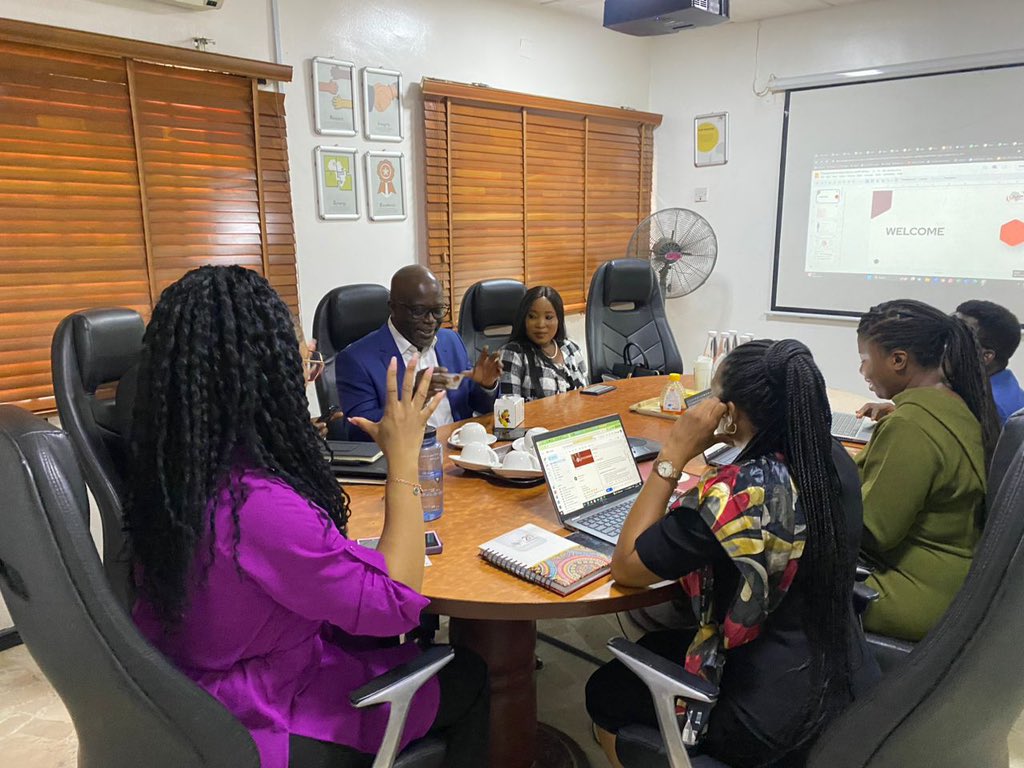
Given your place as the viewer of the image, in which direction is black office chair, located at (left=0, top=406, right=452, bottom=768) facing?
facing away from the viewer and to the right of the viewer

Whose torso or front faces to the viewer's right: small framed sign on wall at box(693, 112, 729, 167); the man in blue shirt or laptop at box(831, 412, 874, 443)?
the laptop

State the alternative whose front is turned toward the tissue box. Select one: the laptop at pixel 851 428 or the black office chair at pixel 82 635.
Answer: the black office chair

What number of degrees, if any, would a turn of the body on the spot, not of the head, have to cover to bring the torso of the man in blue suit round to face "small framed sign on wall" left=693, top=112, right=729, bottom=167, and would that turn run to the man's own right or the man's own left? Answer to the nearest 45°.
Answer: approximately 90° to the man's own left

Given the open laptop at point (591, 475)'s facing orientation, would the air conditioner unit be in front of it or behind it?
behind

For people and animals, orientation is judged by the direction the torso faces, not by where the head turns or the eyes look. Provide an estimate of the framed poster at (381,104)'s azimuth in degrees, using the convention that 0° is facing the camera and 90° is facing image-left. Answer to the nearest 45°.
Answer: approximately 315°

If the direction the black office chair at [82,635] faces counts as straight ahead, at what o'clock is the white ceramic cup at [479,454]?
The white ceramic cup is roughly at 12 o'clock from the black office chair.

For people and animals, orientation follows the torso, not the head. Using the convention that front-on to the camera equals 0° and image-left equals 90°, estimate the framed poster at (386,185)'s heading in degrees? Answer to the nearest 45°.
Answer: approximately 315°
